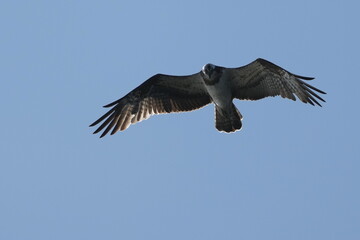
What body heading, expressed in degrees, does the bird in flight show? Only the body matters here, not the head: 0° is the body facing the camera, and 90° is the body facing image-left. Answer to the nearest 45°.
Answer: approximately 0°
